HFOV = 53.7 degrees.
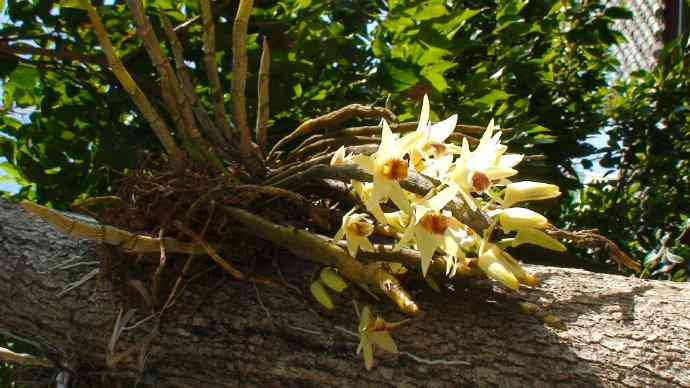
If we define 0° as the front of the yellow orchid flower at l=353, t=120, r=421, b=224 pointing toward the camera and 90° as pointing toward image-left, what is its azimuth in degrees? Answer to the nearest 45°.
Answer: approximately 315°

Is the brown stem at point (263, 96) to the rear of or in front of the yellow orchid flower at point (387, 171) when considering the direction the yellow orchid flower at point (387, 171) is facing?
to the rear
